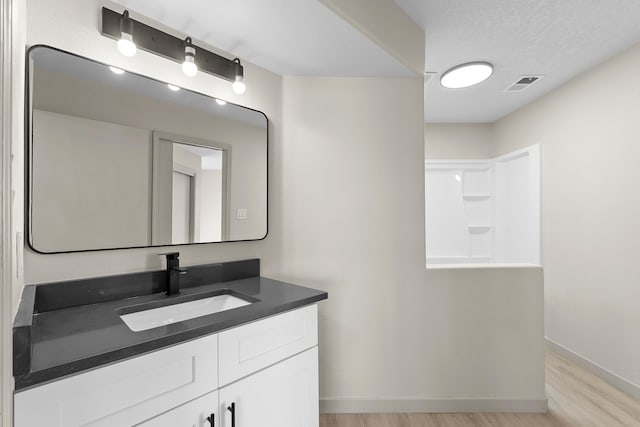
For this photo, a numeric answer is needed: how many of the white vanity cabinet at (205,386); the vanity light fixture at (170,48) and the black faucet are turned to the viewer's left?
0

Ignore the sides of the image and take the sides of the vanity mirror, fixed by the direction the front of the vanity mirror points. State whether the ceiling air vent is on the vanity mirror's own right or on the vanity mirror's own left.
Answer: on the vanity mirror's own left

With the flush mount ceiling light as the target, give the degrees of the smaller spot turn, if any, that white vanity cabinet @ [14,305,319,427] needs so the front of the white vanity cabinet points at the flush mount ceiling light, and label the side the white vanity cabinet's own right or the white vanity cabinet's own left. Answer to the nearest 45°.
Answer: approximately 45° to the white vanity cabinet's own left

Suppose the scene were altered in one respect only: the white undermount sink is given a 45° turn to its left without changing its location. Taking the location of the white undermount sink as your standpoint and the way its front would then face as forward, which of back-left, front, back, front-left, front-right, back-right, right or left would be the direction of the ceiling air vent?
front

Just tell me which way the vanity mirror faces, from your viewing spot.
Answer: facing the viewer and to the right of the viewer
